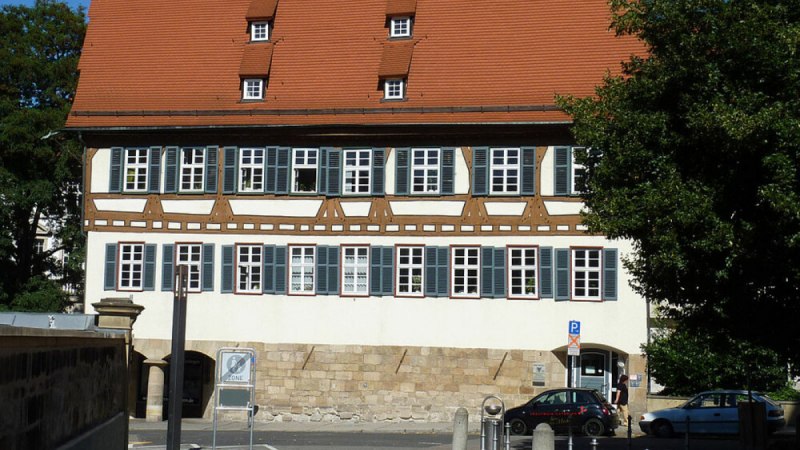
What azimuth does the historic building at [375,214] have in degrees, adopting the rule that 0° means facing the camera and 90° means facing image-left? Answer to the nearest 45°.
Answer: approximately 0°

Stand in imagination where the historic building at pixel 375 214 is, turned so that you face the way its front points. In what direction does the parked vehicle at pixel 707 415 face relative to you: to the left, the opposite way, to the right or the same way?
to the right

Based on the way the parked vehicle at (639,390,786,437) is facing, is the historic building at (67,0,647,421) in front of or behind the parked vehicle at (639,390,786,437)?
in front

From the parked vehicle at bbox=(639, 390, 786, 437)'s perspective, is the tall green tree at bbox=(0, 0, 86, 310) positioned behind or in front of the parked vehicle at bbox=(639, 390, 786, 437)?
in front

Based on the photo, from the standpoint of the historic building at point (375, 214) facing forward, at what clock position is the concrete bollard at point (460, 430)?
The concrete bollard is roughly at 12 o'clock from the historic building.

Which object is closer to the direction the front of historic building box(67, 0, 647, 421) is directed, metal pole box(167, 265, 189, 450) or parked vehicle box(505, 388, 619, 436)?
the metal pole

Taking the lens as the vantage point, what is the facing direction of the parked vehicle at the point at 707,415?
facing to the left of the viewer

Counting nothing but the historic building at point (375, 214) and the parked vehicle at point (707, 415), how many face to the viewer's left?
1
